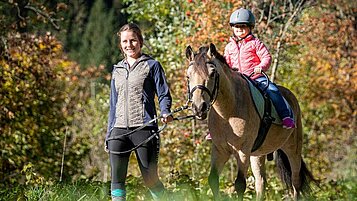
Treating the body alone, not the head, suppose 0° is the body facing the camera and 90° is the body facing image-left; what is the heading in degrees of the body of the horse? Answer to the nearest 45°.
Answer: approximately 45°

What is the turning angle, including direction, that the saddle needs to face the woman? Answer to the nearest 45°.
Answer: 0° — it already faces them

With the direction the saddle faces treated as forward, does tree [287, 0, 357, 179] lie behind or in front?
behind

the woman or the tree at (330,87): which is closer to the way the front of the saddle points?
the woman

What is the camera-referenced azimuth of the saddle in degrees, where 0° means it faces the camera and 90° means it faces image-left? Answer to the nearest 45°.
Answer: approximately 45°
